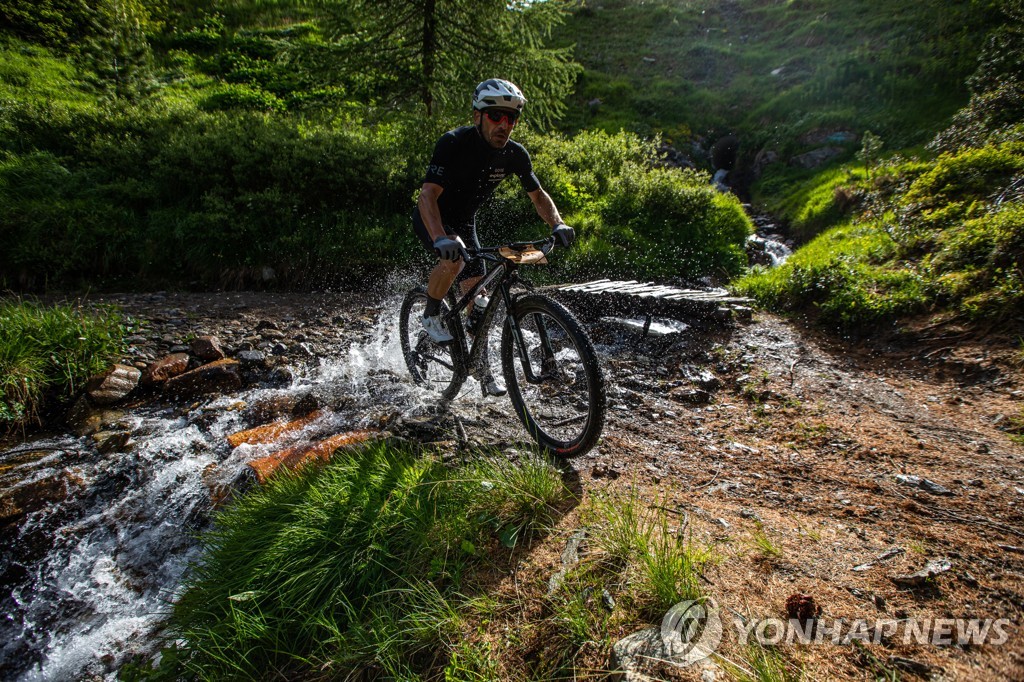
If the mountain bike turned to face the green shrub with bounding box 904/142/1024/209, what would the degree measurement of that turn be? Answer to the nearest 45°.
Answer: approximately 90° to its left

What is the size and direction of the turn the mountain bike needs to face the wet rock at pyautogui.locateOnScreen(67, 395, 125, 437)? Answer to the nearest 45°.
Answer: approximately 135° to its right

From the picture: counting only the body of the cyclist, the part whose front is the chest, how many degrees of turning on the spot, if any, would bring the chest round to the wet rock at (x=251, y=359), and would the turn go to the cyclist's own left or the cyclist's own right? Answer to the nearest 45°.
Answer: approximately 180°

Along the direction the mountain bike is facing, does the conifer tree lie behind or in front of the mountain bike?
behind

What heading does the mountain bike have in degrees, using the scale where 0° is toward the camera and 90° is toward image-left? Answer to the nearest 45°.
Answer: approximately 315°

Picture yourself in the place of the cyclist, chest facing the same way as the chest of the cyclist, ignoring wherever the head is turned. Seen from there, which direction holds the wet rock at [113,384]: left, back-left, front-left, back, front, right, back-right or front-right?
back-right

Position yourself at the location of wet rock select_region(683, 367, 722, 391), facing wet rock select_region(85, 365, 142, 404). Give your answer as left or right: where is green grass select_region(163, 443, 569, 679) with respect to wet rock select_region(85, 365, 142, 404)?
left
